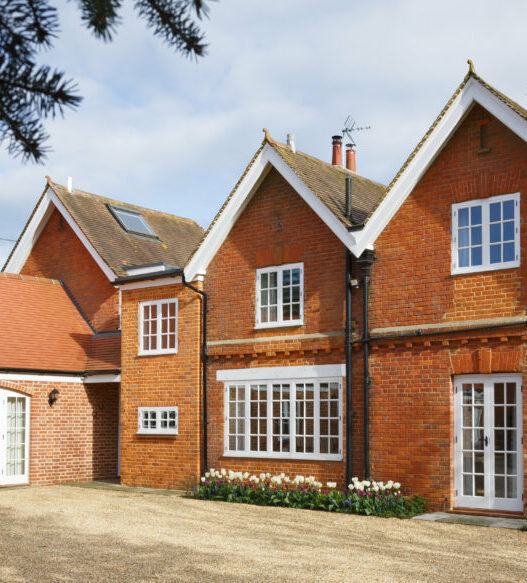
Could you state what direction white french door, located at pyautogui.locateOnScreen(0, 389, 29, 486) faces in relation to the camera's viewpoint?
facing the viewer and to the right of the viewer

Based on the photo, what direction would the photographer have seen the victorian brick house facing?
facing the viewer and to the left of the viewer
